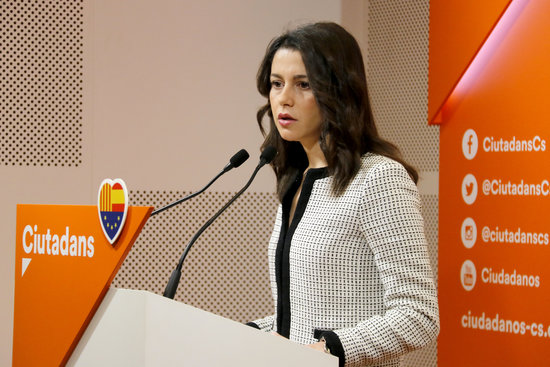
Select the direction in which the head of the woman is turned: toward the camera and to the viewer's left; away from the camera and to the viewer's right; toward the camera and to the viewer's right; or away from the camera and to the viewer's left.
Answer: toward the camera and to the viewer's left

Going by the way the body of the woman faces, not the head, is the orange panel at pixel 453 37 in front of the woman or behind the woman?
behind

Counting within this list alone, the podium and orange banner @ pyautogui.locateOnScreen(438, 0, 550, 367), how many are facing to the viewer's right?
0

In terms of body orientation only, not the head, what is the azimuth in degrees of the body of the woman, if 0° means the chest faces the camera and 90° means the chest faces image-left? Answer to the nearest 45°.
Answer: approximately 45°

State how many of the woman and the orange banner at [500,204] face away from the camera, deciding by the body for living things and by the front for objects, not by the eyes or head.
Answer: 0

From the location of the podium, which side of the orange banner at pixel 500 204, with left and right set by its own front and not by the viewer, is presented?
front

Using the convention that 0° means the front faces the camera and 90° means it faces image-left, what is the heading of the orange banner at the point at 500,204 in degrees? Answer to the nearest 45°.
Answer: approximately 45°

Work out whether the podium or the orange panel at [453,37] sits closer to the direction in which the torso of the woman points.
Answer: the podium

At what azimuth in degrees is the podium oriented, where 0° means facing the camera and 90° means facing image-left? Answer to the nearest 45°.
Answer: approximately 45°
